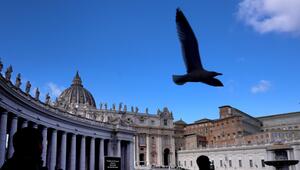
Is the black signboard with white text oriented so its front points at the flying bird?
yes

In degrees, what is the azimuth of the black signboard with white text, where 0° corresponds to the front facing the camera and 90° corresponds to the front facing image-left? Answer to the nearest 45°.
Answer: approximately 0°

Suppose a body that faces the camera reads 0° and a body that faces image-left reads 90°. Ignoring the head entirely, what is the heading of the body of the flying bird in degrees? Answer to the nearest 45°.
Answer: approximately 270°

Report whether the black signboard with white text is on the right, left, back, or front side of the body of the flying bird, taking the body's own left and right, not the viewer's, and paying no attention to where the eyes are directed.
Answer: left

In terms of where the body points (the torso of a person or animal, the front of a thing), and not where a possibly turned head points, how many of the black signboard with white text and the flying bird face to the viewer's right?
1

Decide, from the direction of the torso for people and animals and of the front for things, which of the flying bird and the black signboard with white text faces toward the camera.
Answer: the black signboard with white text

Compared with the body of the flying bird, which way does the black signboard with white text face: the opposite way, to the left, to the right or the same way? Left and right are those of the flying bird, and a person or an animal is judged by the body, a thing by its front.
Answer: to the right
